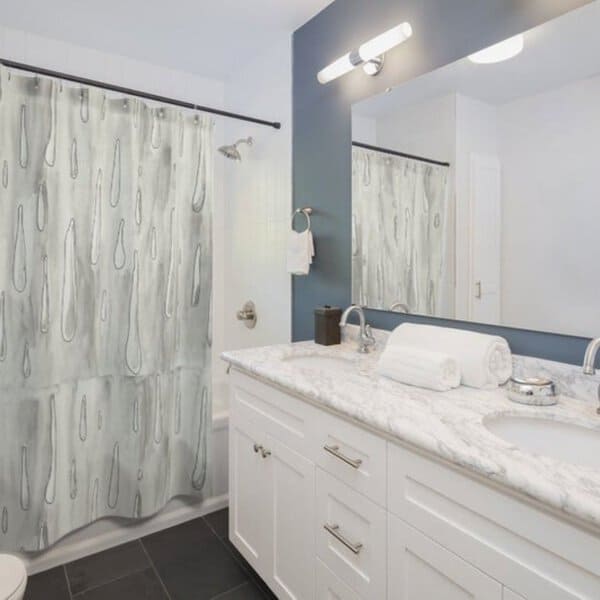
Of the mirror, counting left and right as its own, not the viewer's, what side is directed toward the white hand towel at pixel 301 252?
right

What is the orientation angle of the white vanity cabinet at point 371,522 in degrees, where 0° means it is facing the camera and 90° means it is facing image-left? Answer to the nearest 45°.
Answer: approximately 45°

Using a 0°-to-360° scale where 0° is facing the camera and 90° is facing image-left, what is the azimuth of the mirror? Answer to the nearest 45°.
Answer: approximately 45°
